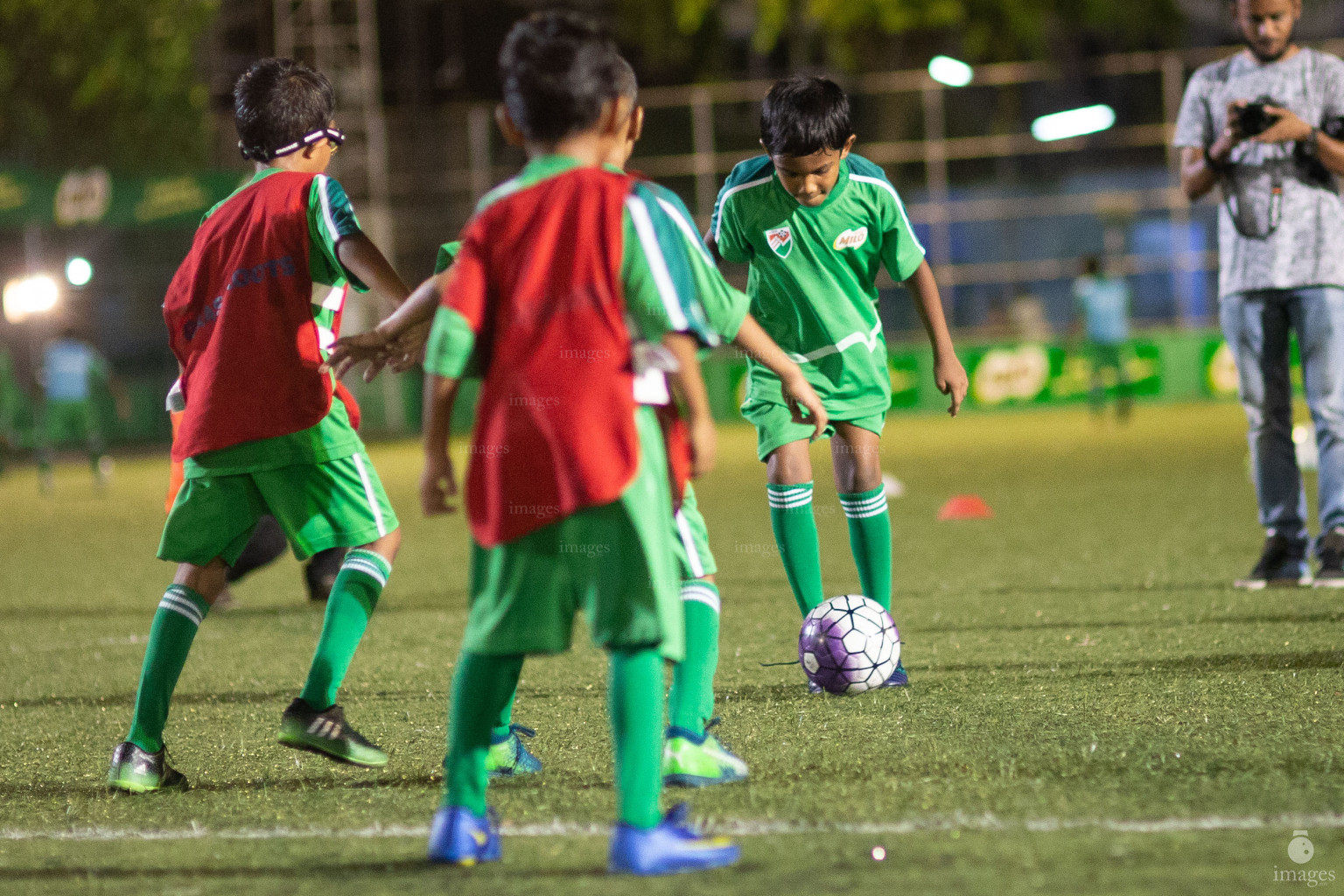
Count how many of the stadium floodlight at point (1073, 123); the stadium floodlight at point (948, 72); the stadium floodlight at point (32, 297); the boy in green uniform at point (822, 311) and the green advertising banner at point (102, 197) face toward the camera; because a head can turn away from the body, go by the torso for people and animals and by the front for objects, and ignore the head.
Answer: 5

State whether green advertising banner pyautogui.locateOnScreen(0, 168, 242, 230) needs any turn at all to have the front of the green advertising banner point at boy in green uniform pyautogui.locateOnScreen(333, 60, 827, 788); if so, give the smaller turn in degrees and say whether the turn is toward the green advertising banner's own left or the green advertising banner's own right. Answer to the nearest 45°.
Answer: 0° — it already faces them

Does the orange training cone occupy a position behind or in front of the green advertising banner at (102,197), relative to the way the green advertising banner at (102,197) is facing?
in front

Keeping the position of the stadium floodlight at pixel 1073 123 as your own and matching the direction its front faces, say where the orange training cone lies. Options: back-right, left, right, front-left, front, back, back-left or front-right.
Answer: front

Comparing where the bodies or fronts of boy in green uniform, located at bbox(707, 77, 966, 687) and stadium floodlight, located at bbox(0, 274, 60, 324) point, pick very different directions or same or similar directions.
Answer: same or similar directions

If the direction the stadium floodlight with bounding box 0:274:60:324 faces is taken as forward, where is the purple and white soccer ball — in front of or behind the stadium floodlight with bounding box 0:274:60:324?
in front

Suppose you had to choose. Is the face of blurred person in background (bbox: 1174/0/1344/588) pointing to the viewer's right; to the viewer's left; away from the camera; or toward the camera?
toward the camera

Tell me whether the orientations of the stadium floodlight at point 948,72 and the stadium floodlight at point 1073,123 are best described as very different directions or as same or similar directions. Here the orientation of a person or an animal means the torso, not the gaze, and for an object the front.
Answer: same or similar directions

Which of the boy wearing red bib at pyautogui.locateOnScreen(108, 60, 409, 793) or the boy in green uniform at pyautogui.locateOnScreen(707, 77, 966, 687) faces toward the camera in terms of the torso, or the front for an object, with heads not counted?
the boy in green uniform

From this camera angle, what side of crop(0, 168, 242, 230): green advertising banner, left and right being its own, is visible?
front

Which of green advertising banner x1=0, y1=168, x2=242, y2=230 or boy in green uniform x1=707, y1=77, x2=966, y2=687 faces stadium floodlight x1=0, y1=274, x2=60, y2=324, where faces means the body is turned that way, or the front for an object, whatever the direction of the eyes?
the green advertising banner

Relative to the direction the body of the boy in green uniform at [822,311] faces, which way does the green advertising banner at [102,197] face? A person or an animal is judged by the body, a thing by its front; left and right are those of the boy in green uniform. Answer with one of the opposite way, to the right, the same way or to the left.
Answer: the same way

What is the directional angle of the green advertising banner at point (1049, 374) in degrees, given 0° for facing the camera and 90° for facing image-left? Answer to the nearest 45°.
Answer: approximately 0°

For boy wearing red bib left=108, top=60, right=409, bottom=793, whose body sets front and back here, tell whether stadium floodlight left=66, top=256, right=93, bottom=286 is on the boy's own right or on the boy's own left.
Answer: on the boy's own left

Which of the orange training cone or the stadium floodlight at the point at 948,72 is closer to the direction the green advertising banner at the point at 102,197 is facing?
the orange training cone

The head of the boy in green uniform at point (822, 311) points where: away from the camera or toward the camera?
toward the camera

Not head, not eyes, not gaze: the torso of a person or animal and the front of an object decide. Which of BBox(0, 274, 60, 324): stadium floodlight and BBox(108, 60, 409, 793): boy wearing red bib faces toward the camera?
the stadium floodlight

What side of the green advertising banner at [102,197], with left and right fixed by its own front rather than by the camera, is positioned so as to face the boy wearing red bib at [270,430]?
front
